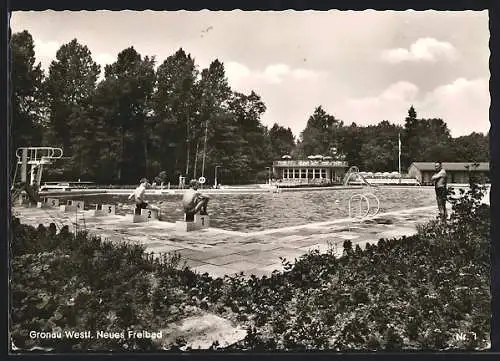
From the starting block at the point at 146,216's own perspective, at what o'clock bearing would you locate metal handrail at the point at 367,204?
The metal handrail is roughly at 2 o'clock from the starting block.

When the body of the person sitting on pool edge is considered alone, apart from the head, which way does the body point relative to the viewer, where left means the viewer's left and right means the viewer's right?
facing to the right of the viewer

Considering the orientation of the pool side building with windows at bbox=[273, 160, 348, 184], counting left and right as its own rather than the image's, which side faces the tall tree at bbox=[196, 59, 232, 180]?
right

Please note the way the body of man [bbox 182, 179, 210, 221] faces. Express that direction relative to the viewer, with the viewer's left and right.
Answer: facing away from the viewer and to the right of the viewer

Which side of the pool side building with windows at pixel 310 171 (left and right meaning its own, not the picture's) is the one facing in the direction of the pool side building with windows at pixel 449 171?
left

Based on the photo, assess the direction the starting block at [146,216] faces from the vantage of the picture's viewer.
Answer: facing away from the viewer and to the right of the viewer
